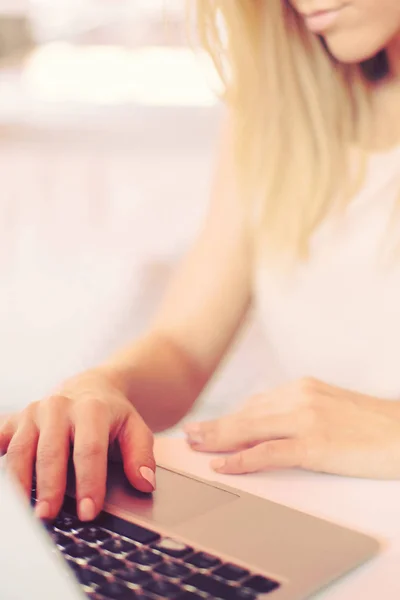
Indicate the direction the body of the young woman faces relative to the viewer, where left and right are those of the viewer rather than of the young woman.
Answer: facing the viewer and to the left of the viewer

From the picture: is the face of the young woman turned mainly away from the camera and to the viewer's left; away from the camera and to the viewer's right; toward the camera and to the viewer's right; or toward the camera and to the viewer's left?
toward the camera and to the viewer's left

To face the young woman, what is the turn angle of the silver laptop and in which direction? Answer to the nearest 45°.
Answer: approximately 45° to its left

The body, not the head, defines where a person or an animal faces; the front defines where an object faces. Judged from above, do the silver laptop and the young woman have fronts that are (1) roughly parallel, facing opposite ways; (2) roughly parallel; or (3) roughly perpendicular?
roughly parallel, facing opposite ways

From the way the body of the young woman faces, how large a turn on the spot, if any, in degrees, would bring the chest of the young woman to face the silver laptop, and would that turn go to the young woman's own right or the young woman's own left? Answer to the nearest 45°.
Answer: approximately 45° to the young woman's own left

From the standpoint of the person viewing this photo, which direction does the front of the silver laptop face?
facing away from the viewer and to the right of the viewer
